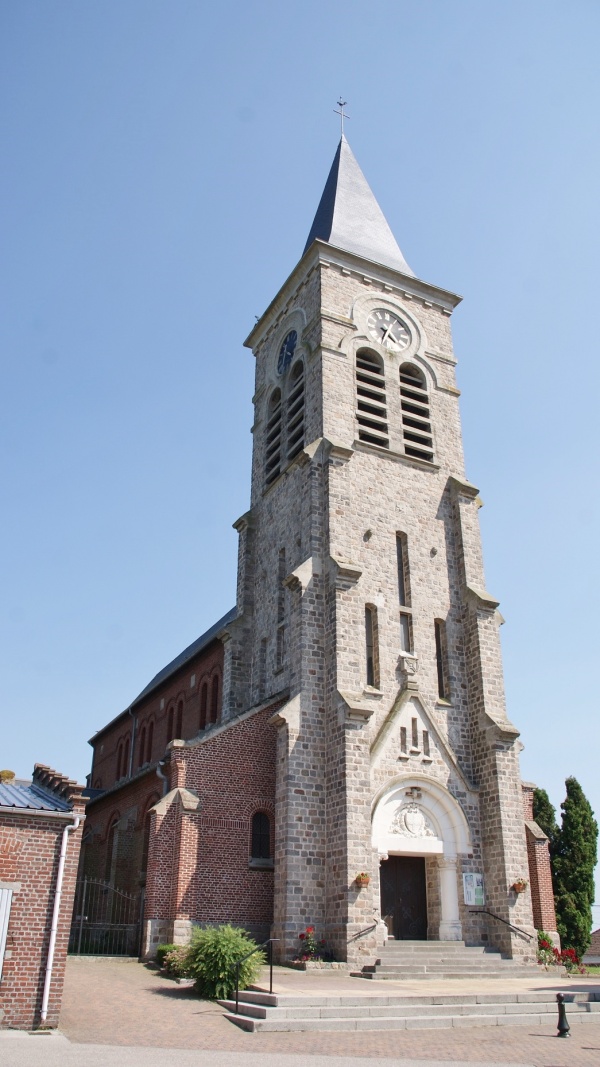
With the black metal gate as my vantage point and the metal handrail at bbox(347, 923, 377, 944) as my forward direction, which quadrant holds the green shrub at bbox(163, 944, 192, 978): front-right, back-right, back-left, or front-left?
front-right

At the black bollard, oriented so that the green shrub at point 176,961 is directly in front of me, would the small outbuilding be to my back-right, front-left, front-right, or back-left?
front-left

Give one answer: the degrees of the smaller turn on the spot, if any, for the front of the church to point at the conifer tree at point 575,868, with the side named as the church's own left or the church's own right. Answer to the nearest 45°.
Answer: approximately 90° to the church's own left

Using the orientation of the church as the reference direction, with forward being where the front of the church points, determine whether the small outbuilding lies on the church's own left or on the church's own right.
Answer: on the church's own right

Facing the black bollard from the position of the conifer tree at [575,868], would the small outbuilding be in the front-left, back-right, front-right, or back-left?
front-right

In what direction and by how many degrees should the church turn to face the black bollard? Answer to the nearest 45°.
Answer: approximately 45° to its right

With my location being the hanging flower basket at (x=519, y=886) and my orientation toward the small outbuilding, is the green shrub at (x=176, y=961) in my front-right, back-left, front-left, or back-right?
front-right

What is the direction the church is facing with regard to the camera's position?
facing the viewer and to the right of the viewer
